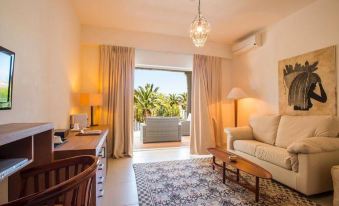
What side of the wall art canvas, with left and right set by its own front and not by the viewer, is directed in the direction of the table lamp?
front

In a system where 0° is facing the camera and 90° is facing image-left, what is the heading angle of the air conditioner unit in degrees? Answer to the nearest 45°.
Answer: approximately 45°

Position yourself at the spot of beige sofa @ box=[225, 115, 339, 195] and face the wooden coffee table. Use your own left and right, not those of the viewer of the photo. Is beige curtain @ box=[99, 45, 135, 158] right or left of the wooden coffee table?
right

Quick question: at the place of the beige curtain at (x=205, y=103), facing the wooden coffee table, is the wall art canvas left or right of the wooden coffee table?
left

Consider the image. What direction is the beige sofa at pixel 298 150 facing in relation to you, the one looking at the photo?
facing the viewer and to the left of the viewer

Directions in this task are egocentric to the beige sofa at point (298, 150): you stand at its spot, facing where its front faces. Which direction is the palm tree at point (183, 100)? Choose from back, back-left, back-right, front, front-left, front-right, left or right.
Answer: right

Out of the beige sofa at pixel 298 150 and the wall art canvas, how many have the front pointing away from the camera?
0

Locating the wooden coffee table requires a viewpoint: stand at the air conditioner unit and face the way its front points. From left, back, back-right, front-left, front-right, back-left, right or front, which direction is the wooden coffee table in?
front-left

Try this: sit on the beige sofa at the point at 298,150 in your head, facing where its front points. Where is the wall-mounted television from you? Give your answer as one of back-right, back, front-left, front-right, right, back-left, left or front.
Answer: front

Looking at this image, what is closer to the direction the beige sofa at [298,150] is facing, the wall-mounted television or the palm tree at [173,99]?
the wall-mounted television
